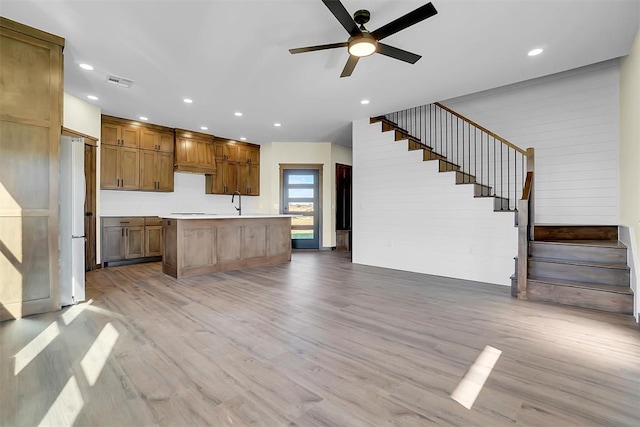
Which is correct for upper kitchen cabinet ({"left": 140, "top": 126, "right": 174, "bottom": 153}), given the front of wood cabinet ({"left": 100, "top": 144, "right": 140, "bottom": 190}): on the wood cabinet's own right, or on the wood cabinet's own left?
on the wood cabinet's own left

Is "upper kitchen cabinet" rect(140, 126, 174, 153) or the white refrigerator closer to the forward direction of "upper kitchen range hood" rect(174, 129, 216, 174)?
the white refrigerator

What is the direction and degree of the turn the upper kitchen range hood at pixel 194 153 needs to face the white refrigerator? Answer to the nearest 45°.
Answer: approximately 45° to its right

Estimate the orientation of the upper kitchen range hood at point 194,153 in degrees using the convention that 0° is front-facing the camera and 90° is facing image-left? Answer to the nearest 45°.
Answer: approximately 315°

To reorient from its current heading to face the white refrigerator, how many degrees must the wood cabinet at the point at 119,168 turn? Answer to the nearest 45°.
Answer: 0° — it already faces it

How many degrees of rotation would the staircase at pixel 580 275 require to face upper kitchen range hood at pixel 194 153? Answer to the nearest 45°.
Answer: approximately 90° to its right

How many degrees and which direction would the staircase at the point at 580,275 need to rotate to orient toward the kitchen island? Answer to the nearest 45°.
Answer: approximately 45° to its right

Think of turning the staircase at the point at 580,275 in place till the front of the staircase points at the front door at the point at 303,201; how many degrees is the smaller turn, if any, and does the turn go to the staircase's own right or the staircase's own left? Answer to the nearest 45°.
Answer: approximately 90° to the staircase's own right

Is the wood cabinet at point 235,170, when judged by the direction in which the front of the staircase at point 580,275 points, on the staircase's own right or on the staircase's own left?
on the staircase's own right

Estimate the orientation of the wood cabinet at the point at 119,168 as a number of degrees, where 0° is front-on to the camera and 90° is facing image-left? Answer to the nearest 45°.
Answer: approximately 0°

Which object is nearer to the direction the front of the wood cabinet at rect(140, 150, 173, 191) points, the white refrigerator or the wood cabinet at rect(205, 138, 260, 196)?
the white refrigerator

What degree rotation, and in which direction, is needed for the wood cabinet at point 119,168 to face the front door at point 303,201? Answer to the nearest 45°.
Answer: approximately 90° to its left

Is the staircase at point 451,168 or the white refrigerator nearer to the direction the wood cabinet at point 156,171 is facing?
the white refrigerator

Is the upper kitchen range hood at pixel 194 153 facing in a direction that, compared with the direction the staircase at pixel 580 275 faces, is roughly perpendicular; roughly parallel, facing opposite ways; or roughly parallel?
roughly perpendicular

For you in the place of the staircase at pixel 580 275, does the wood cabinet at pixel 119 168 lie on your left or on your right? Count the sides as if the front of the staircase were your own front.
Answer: on your right
